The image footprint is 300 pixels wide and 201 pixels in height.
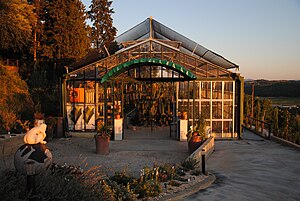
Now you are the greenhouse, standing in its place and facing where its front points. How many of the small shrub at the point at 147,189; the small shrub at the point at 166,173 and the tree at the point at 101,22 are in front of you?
2

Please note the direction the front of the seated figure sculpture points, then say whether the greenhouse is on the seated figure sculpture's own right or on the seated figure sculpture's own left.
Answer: on the seated figure sculpture's own left

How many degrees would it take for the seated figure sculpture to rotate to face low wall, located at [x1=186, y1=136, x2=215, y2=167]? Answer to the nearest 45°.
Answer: approximately 45° to its left

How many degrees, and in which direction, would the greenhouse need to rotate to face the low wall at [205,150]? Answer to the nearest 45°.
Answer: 0° — it already faces it

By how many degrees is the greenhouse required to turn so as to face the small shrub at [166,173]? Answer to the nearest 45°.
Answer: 0° — it already faces it

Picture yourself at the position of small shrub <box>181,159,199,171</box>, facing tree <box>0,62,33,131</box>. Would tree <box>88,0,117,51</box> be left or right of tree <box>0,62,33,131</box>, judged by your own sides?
right

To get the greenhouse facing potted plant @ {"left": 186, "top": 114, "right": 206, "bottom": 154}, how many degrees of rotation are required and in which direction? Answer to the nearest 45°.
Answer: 0° — it already faces it

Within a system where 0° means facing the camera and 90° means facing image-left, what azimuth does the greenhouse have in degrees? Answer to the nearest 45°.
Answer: approximately 0°
